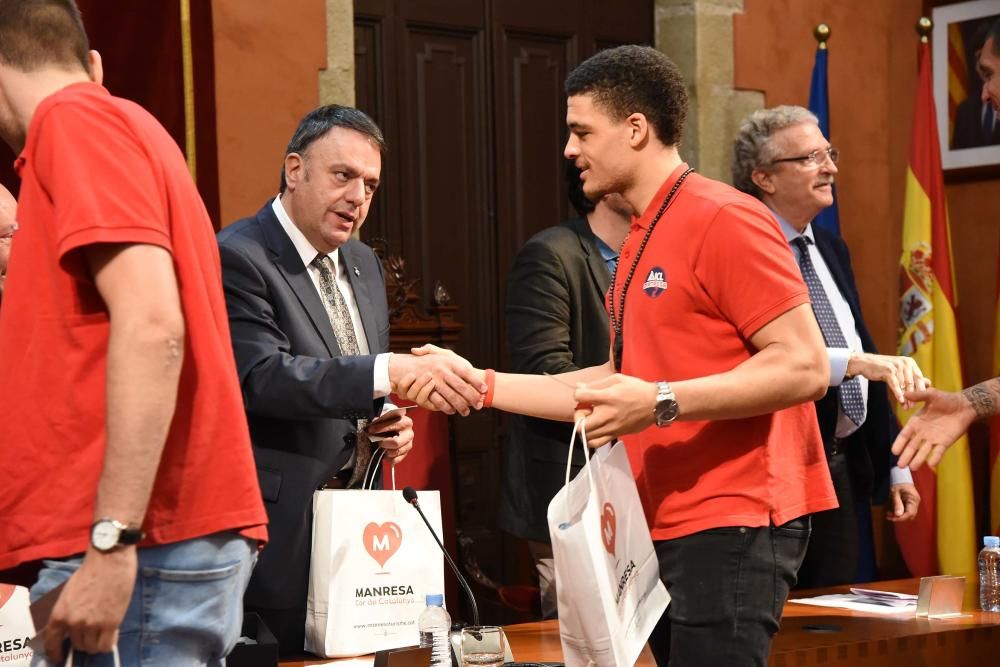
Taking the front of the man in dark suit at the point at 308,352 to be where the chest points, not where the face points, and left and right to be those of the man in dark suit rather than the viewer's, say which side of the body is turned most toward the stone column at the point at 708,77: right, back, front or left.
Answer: left

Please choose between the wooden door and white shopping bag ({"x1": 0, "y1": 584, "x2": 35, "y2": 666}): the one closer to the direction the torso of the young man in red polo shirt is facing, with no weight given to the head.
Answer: the white shopping bag

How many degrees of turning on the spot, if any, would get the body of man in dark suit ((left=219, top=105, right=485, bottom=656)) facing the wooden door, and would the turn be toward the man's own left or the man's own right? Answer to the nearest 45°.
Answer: approximately 135° to the man's own left

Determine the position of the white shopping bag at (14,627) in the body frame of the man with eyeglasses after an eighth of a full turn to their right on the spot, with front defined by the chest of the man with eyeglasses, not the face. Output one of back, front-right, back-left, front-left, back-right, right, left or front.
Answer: front-right

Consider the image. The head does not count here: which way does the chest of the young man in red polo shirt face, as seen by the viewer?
to the viewer's left

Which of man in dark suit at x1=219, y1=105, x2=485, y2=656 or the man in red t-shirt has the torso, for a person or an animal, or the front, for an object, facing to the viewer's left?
the man in red t-shirt

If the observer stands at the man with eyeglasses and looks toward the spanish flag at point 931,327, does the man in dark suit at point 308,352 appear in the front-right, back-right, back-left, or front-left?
back-left

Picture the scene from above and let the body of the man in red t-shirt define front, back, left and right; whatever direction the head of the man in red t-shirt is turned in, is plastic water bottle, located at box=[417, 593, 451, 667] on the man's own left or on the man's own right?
on the man's own right

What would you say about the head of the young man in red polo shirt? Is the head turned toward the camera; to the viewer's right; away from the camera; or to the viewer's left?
to the viewer's left

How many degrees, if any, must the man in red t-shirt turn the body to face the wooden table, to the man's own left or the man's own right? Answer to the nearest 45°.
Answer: approximately 135° to the man's own right

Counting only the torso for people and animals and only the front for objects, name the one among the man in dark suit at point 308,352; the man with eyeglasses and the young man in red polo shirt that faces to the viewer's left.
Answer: the young man in red polo shirt

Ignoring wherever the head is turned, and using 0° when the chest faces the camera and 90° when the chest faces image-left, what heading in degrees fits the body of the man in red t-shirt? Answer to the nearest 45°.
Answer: approximately 90°
